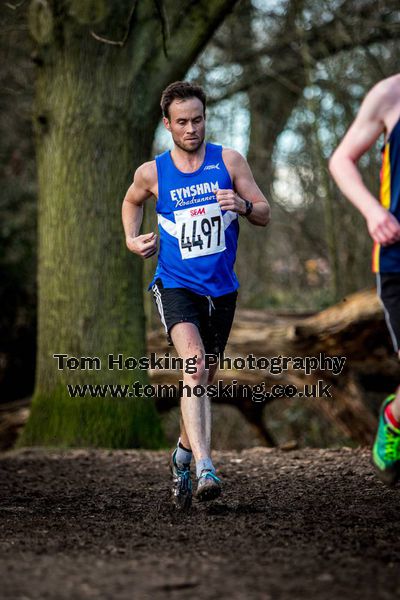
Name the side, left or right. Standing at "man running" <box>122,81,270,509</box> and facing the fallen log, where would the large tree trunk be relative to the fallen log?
left

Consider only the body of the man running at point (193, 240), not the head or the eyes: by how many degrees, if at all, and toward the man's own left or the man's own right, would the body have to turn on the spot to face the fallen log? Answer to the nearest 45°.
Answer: approximately 180°

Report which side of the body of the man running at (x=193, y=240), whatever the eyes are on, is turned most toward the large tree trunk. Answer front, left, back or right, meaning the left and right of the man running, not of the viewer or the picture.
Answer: back

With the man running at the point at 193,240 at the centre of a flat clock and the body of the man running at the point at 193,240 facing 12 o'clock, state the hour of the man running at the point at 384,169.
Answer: the man running at the point at 384,169 is roughly at 11 o'clock from the man running at the point at 193,240.

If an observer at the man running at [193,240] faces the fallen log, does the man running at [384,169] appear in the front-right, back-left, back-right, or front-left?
back-right

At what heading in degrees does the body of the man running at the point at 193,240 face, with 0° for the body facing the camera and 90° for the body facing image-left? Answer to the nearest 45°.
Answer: approximately 0°
